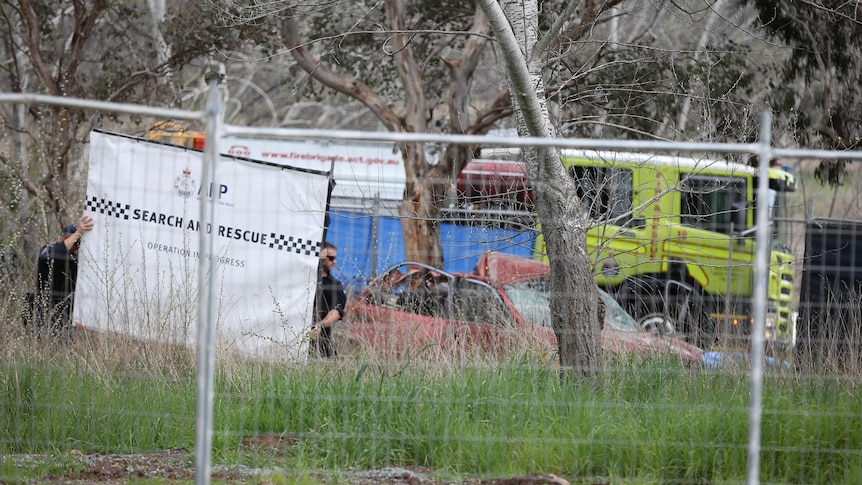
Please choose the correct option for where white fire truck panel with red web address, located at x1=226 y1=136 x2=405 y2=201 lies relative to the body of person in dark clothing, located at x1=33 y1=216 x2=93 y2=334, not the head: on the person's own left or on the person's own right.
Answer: on the person's own left

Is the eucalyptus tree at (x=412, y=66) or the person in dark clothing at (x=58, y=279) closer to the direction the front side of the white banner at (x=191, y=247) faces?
the person in dark clothing

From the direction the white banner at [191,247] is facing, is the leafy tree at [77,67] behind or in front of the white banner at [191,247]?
behind

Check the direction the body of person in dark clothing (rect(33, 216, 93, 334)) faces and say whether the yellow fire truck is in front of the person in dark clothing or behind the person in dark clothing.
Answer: in front

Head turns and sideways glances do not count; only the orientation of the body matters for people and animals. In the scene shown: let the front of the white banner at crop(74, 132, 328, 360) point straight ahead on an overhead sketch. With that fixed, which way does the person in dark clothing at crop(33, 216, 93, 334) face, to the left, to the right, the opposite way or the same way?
to the left

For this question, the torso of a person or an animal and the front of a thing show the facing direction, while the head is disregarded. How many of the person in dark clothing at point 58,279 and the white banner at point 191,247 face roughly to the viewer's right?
1

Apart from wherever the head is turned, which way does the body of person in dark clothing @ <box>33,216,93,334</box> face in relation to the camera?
to the viewer's right

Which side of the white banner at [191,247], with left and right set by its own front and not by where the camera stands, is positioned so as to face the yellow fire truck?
left

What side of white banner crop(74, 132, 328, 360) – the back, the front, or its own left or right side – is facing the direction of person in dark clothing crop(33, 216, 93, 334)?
right

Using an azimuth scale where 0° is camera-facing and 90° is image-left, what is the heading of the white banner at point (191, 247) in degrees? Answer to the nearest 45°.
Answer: approximately 0°

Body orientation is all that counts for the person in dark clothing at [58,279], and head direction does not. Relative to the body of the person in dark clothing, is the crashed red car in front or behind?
in front

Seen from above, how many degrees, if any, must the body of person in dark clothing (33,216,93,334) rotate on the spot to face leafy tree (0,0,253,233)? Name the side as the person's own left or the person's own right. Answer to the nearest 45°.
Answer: approximately 90° to the person's own left

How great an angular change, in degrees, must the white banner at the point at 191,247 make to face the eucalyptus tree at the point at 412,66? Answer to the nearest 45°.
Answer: approximately 135° to its left
